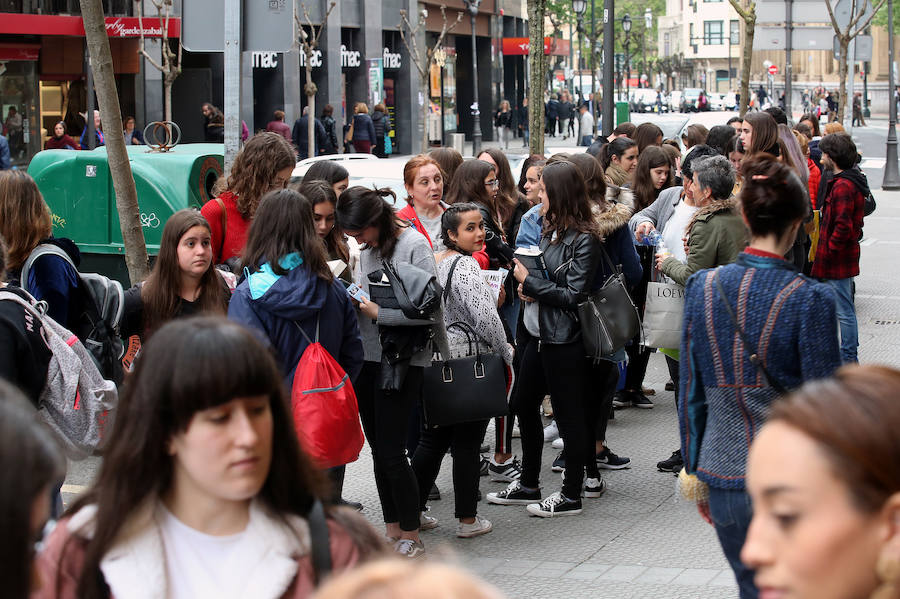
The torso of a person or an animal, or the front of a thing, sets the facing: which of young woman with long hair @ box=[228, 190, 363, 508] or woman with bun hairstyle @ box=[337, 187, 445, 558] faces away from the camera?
the young woman with long hair

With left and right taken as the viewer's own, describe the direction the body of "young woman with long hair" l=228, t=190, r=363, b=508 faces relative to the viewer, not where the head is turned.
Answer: facing away from the viewer

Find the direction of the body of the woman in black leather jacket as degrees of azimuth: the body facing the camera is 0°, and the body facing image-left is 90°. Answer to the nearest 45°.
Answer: approximately 90°

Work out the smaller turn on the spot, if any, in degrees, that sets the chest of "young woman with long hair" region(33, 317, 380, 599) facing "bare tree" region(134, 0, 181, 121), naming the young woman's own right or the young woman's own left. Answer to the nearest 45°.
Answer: approximately 180°

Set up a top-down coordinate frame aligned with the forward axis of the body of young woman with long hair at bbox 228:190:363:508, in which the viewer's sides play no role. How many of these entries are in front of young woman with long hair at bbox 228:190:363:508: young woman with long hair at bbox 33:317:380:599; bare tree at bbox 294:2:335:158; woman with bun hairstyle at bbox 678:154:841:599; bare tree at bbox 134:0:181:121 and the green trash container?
3

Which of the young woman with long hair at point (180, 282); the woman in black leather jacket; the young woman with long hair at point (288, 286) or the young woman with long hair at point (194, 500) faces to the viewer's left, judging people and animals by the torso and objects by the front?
the woman in black leather jacket

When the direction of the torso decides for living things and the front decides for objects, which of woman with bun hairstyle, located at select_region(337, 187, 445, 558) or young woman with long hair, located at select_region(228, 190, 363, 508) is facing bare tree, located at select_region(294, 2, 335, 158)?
the young woman with long hair

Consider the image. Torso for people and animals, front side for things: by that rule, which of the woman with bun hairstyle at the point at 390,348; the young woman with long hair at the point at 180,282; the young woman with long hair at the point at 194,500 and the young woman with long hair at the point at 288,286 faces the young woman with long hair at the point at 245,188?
the young woman with long hair at the point at 288,286

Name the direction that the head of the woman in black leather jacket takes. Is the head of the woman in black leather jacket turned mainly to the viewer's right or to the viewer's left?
to the viewer's left
